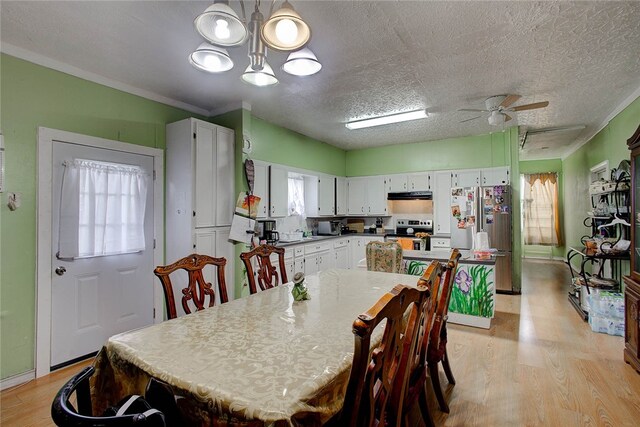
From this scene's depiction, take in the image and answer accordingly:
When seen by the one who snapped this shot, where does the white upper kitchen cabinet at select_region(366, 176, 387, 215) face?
facing the viewer

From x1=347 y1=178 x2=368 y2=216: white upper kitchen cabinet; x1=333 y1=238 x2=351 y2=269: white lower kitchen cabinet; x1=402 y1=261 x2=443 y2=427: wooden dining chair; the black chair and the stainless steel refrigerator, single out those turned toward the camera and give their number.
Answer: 3

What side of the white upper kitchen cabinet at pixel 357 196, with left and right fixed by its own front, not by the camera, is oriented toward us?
front

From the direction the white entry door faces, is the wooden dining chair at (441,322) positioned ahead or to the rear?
ahead

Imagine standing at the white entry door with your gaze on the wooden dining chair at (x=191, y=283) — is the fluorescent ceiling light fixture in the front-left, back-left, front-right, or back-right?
front-left

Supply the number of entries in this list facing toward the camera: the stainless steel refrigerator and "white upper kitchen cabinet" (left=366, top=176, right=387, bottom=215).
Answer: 2

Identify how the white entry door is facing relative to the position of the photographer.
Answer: facing the viewer and to the right of the viewer

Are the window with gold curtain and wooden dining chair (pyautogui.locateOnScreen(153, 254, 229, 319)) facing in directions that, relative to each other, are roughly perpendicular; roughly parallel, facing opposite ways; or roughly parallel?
roughly perpendicular

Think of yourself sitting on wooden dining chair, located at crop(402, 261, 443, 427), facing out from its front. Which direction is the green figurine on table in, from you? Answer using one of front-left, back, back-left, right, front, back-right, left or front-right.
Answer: front

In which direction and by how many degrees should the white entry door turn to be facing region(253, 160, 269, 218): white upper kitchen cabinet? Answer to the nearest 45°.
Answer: approximately 45° to its left

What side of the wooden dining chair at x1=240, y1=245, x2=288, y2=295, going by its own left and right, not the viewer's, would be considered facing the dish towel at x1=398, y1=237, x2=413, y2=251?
left

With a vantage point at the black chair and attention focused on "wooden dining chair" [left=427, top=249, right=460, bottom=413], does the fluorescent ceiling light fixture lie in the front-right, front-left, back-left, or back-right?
front-left

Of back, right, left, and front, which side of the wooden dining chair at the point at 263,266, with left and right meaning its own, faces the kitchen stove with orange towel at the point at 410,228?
left

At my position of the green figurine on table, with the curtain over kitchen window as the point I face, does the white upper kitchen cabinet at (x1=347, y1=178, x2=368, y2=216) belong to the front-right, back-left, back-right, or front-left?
front-right

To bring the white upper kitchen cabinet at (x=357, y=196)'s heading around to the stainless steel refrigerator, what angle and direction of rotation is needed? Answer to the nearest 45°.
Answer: approximately 45° to its left
